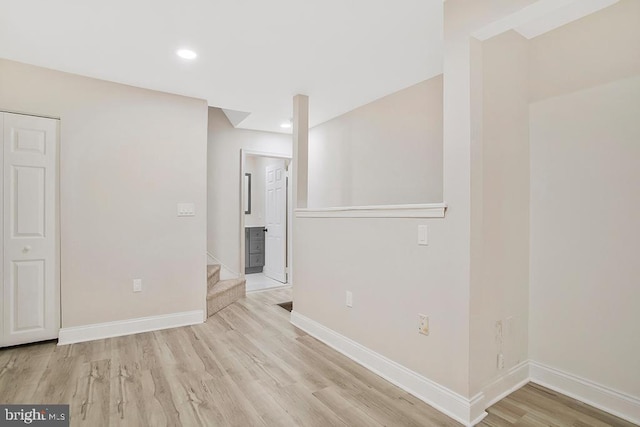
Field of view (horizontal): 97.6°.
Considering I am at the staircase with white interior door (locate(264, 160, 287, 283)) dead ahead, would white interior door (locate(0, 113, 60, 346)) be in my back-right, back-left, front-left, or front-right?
back-left

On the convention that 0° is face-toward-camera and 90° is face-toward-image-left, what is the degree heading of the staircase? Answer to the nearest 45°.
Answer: approximately 315°

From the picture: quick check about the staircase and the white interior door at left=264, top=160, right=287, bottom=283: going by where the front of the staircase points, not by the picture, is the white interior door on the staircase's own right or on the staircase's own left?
on the staircase's own left

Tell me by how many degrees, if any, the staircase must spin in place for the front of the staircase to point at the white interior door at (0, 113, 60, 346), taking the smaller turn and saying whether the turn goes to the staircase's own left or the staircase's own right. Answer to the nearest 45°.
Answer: approximately 90° to the staircase's own right
